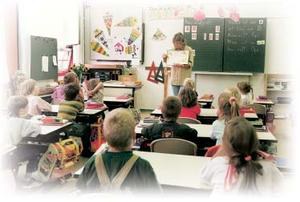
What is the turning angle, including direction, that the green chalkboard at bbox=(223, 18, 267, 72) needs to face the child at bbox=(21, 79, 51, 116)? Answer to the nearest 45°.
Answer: approximately 45° to its right

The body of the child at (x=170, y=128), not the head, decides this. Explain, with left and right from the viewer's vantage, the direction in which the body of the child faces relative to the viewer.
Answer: facing away from the viewer

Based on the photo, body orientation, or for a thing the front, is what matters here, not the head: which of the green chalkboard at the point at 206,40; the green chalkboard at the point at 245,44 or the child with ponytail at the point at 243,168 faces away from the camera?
the child with ponytail

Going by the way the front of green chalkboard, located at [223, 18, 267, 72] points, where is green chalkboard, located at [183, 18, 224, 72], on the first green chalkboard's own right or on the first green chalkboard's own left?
on the first green chalkboard's own right

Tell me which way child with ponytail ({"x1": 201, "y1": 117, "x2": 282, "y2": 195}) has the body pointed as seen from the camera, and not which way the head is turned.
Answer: away from the camera

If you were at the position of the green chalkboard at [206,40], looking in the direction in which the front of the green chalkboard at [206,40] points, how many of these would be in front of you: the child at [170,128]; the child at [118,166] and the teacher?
3

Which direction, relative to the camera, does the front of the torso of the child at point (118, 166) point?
away from the camera

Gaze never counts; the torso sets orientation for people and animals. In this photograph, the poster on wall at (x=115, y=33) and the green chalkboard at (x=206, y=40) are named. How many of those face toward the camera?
2

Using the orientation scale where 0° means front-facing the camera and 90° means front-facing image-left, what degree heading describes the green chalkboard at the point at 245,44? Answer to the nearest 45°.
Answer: approximately 0°

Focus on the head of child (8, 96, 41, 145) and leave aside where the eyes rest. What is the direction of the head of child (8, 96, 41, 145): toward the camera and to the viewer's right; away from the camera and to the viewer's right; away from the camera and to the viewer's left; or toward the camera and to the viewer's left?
away from the camera and to the viewer's right

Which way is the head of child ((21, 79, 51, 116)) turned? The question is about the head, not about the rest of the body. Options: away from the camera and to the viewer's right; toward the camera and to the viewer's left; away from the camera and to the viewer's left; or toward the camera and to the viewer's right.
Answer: away from the camera and to the viewer's right
